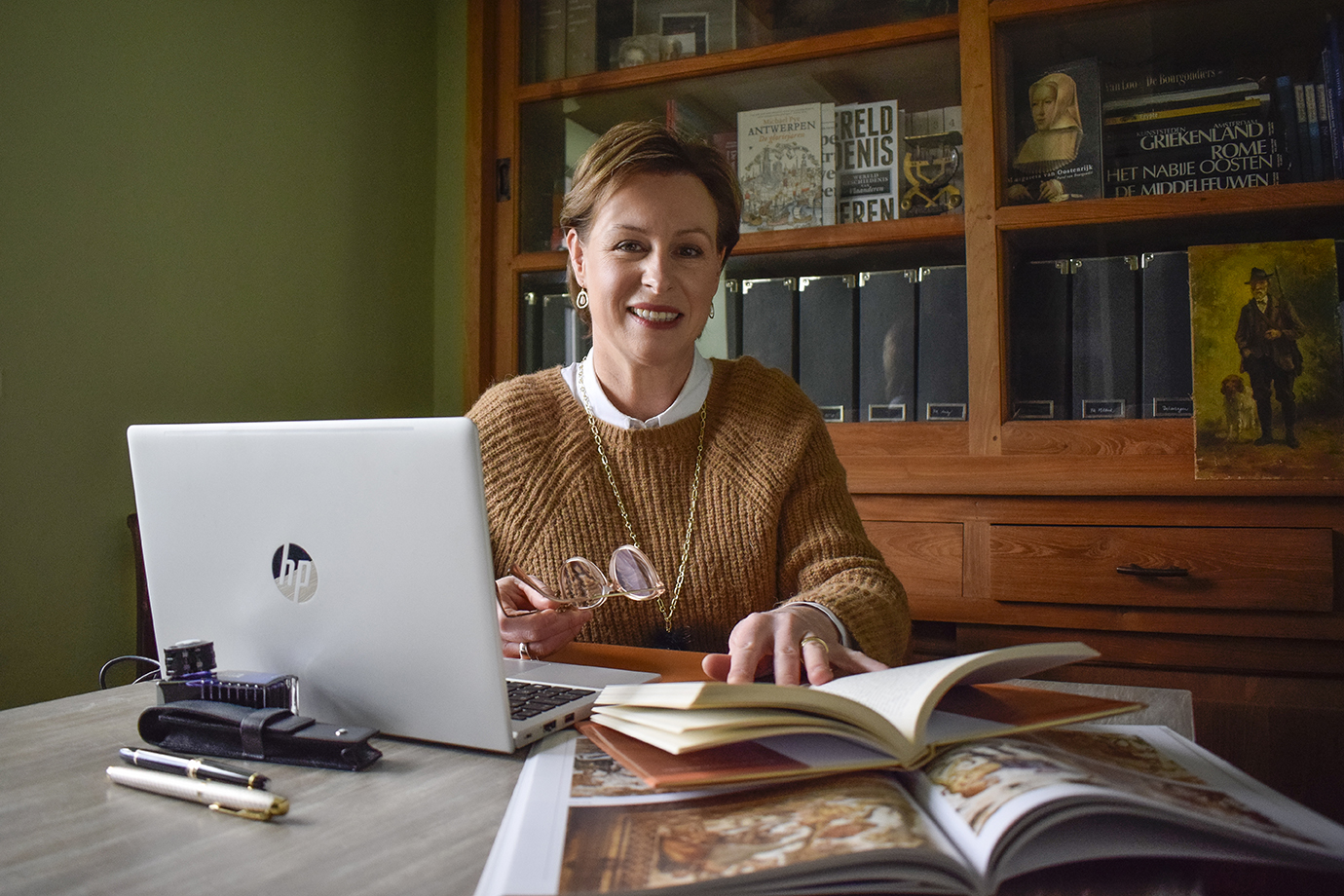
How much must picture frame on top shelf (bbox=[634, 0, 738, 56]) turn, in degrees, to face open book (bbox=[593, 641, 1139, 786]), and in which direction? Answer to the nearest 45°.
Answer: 0° — it already faces it

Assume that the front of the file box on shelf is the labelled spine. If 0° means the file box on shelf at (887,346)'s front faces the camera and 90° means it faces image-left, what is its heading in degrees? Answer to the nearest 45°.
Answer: approximately 0°

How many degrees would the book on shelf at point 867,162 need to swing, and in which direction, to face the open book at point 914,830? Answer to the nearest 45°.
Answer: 0° — it already faces it
